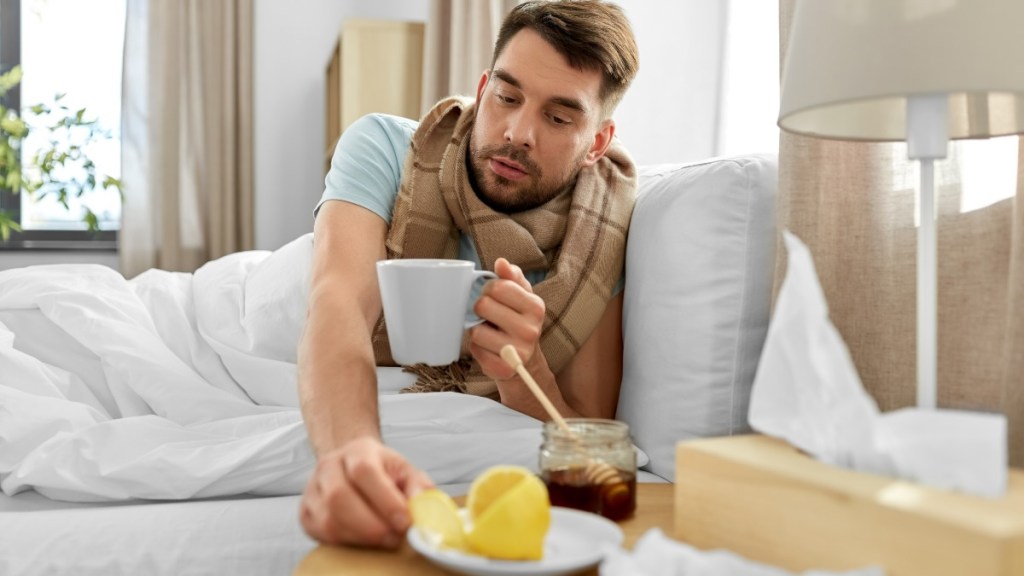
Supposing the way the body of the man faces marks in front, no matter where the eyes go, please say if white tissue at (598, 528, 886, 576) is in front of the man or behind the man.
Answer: in front

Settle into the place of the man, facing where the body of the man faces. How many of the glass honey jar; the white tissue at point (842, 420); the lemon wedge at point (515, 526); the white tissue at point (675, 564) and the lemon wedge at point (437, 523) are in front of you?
5

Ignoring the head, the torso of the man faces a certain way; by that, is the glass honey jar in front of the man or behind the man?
in front

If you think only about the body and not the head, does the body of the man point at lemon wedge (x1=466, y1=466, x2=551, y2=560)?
yes

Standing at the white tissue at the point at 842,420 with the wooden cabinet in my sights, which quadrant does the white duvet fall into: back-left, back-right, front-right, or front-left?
front-left

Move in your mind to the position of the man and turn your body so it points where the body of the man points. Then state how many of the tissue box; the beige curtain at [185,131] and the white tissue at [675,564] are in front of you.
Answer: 2

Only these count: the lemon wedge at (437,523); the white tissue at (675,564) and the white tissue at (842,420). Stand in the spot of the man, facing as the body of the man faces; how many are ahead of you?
3

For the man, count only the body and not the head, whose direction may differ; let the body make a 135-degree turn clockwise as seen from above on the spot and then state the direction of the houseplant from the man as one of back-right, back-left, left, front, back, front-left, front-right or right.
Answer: front

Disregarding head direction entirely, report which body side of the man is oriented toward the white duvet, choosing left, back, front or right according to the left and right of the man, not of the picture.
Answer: right

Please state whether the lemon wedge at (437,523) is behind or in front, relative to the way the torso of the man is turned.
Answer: in front

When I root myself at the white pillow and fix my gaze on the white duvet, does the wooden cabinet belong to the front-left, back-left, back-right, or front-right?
front-right

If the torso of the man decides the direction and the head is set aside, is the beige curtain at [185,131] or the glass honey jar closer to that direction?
the glass honey jar

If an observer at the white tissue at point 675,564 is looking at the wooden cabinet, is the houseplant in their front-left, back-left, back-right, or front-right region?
front-left

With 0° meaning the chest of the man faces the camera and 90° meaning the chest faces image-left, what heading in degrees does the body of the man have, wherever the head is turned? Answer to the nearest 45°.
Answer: approximately 0°

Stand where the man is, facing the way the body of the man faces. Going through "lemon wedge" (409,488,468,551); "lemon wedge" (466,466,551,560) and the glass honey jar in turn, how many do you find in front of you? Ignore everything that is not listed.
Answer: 3

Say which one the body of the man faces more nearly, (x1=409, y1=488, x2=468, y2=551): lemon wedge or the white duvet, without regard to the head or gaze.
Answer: the lemon wedge
